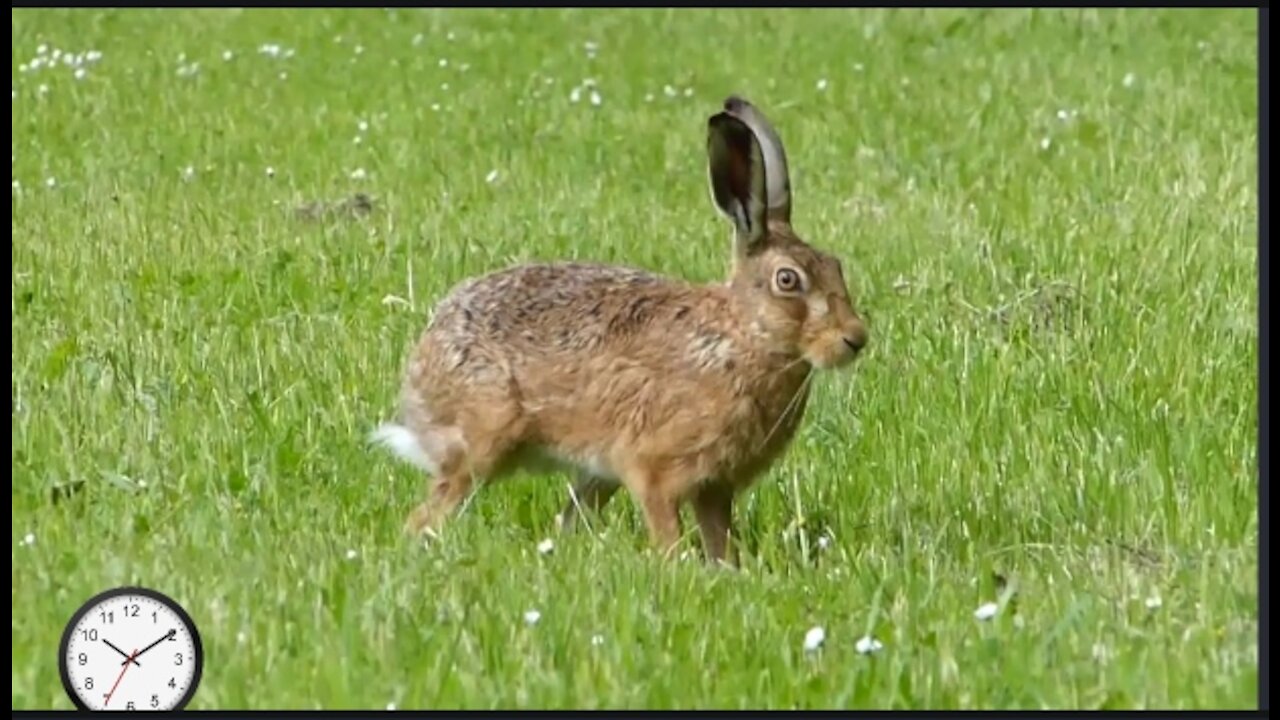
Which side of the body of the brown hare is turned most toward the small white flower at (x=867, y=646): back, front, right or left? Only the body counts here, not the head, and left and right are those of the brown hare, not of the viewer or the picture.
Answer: right

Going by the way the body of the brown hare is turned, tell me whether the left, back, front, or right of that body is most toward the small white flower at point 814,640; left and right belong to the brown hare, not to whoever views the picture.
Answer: right

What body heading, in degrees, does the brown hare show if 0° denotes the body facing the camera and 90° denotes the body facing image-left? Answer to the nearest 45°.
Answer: approximately 270°

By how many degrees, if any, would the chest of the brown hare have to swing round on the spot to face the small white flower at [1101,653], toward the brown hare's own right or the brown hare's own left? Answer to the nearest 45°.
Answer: approximately 45° to the brown hare's own right

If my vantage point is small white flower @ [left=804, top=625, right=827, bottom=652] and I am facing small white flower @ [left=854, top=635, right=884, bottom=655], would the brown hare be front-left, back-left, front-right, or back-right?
back-left
